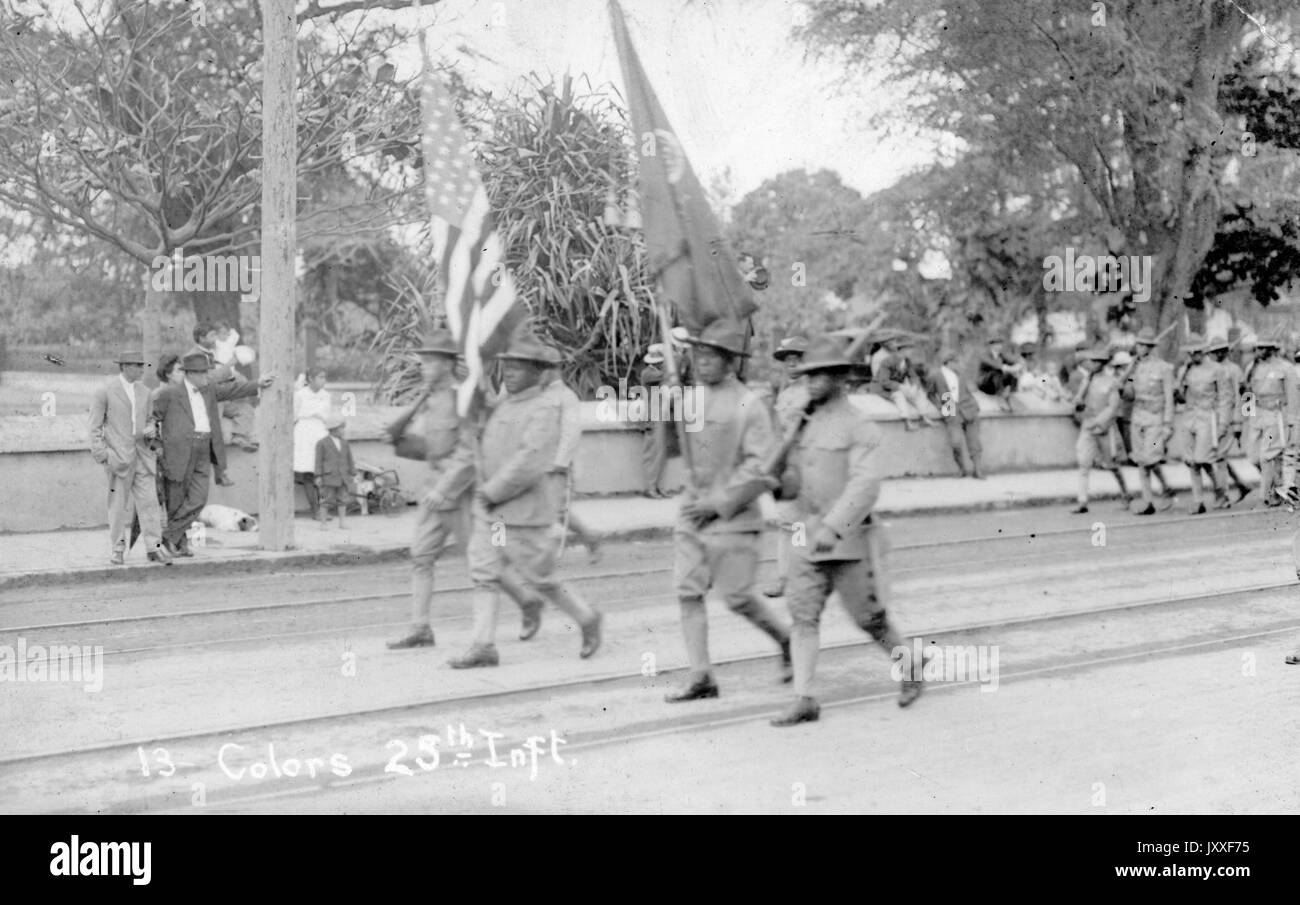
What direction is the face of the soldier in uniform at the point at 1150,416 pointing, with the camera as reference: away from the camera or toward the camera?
toward the camera

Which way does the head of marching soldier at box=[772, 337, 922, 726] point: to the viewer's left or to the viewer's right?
to the viewer's left

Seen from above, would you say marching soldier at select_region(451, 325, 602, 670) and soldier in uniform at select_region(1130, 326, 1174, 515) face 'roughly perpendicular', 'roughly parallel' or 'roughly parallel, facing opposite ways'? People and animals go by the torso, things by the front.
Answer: roughly parallel

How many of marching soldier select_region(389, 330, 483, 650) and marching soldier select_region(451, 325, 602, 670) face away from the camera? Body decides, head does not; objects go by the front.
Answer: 0

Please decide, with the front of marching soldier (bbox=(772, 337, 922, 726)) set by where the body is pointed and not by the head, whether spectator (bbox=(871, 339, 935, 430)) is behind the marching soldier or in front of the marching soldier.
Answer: behind

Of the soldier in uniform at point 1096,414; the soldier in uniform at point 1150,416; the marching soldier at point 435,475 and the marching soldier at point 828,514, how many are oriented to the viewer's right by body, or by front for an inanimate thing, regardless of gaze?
0

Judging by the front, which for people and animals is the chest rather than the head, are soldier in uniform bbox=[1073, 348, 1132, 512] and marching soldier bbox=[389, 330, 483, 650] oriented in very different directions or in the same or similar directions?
same or similar directions

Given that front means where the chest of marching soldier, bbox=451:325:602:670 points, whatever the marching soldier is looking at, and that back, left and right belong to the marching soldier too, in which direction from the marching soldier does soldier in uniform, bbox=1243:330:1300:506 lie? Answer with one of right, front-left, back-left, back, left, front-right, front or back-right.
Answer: back

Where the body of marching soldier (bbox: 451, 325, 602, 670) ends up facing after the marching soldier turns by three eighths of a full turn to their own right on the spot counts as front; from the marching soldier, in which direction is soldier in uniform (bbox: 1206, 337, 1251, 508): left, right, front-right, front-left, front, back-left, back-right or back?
front-right

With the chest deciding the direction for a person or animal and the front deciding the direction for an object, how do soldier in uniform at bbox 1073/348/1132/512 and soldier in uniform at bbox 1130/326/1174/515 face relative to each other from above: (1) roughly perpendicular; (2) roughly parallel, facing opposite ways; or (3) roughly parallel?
roughly parallel

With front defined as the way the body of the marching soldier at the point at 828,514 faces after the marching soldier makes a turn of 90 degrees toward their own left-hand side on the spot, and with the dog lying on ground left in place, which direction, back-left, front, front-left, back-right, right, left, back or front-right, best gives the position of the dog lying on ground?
back

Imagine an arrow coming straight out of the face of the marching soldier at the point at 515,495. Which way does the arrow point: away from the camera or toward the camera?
toward the camera

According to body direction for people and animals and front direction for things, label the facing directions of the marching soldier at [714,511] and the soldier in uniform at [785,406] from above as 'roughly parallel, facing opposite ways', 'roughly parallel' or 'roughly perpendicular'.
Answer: roughly parallel

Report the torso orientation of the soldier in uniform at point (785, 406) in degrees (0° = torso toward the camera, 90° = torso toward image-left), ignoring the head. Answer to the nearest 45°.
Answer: approximately 45°
